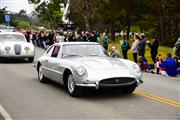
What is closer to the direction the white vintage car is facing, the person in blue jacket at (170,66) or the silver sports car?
the silver sports car

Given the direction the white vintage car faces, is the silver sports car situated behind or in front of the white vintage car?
in front

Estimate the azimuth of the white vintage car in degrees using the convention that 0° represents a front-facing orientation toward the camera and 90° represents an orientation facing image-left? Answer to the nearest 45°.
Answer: approximately 0°

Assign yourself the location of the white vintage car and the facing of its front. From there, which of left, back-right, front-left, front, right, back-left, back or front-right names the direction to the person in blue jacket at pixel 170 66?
front-left

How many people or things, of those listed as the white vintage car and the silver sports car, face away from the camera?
0

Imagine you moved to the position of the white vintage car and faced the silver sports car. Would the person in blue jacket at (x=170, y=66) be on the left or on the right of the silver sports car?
left

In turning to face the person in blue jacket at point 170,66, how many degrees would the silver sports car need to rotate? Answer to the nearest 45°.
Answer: approximately 90° to its left

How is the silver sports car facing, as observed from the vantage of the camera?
facing the viewer and to the right of the viewer
